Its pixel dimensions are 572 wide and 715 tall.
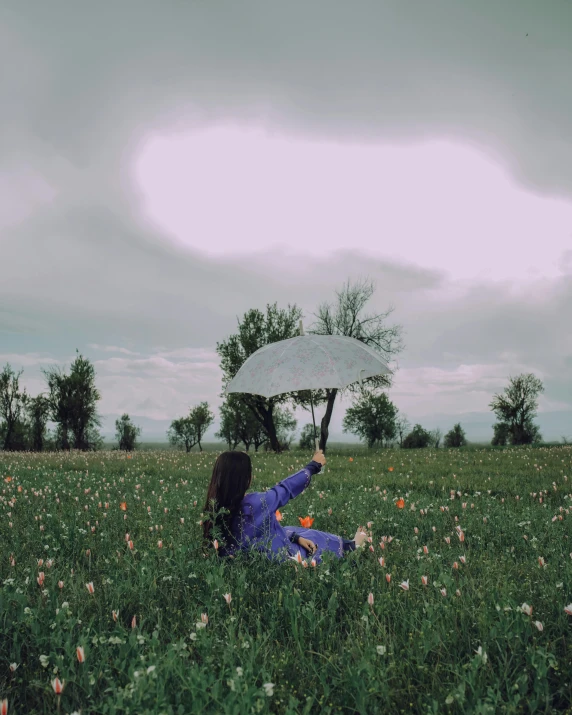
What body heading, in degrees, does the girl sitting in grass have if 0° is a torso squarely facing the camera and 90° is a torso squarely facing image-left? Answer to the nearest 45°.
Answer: approximately 225°

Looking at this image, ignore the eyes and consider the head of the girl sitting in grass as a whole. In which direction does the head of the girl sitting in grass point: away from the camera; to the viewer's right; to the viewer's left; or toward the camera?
away from the camera
